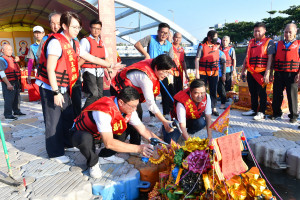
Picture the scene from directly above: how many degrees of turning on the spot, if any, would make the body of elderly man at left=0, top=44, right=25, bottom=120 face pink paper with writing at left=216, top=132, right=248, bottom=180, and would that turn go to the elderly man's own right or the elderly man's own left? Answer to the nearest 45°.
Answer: approximately 45° to the elderly man's own right

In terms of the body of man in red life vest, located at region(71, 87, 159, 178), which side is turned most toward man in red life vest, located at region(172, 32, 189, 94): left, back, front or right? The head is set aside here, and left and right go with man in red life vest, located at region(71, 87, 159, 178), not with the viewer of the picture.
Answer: left

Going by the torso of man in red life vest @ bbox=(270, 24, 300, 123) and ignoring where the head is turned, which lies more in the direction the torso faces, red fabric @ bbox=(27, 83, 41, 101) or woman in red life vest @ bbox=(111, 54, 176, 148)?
the woman in red life vest

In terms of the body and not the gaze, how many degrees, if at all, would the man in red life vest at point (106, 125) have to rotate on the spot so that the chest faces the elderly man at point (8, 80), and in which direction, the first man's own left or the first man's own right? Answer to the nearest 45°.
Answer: approximately 180°

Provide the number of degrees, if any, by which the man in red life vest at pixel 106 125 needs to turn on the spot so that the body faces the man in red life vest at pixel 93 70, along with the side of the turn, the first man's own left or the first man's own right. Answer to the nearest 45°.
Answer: approximately 135° to the first man's own left

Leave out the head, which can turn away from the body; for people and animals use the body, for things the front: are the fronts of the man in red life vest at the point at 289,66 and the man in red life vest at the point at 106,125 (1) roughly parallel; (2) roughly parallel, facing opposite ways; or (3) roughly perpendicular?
roughly perpendicular

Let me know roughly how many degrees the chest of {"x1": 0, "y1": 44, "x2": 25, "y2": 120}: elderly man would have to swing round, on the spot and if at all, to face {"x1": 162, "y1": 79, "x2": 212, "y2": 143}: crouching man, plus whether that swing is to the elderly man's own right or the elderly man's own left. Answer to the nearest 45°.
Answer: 0° — they already face them

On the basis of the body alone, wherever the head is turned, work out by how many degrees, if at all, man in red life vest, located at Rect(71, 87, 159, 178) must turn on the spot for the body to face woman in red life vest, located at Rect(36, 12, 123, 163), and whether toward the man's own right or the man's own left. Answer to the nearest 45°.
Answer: approximately 180°

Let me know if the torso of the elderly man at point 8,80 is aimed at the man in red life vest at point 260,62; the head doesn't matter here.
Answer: yes

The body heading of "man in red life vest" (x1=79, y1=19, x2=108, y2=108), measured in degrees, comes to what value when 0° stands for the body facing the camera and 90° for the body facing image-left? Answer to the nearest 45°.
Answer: approximately 315°
